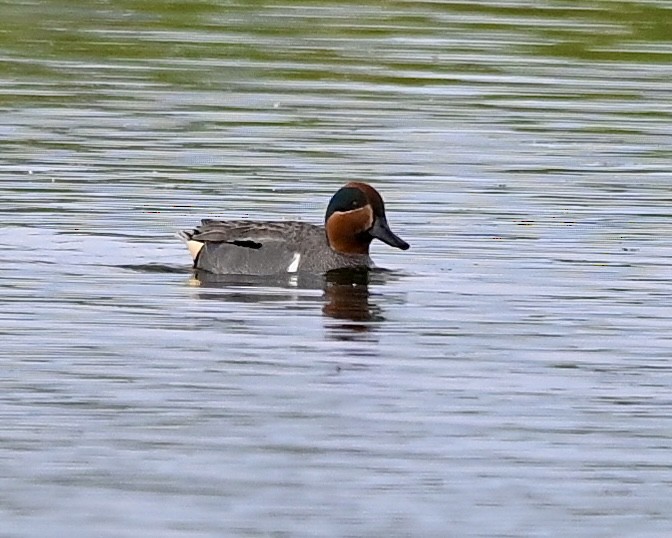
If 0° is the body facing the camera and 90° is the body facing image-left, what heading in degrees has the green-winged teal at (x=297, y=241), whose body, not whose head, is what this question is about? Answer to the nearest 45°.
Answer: approximately 270°
